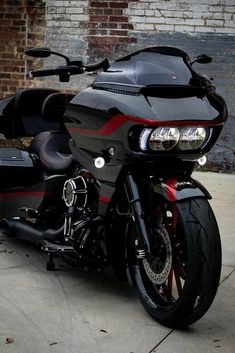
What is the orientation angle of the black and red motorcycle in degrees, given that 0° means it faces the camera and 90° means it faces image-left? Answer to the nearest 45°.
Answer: approximately 315°
